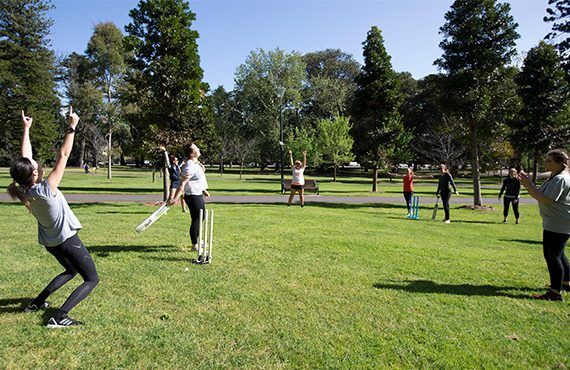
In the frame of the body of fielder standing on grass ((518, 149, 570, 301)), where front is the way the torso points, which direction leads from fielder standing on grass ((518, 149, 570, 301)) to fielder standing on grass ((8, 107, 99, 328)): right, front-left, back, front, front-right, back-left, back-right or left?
front-left

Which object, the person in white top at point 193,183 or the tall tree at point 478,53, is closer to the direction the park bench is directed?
the person in white top

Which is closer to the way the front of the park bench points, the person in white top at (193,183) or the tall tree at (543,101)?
the person in white top

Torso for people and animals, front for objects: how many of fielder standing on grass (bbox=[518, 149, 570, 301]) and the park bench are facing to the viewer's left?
1

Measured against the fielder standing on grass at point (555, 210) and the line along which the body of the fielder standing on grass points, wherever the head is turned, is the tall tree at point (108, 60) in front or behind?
in front

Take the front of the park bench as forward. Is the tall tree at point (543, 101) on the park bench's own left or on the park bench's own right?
on the park bench's own left

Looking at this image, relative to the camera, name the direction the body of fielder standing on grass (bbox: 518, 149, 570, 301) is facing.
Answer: to the viewer's left

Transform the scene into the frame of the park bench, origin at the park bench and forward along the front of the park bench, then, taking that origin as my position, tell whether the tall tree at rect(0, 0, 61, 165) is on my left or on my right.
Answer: on my right

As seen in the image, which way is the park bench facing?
toward the camera

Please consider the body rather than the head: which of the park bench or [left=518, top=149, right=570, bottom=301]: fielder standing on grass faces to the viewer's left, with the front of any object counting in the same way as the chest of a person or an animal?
the fielder standing on grass

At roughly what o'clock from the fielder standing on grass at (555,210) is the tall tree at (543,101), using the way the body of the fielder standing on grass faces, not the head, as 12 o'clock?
The tall tree is roughly at 3 o'clock from the fielder standing on grass.

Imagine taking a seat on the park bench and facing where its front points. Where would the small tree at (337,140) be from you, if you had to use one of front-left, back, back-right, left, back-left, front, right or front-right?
back
